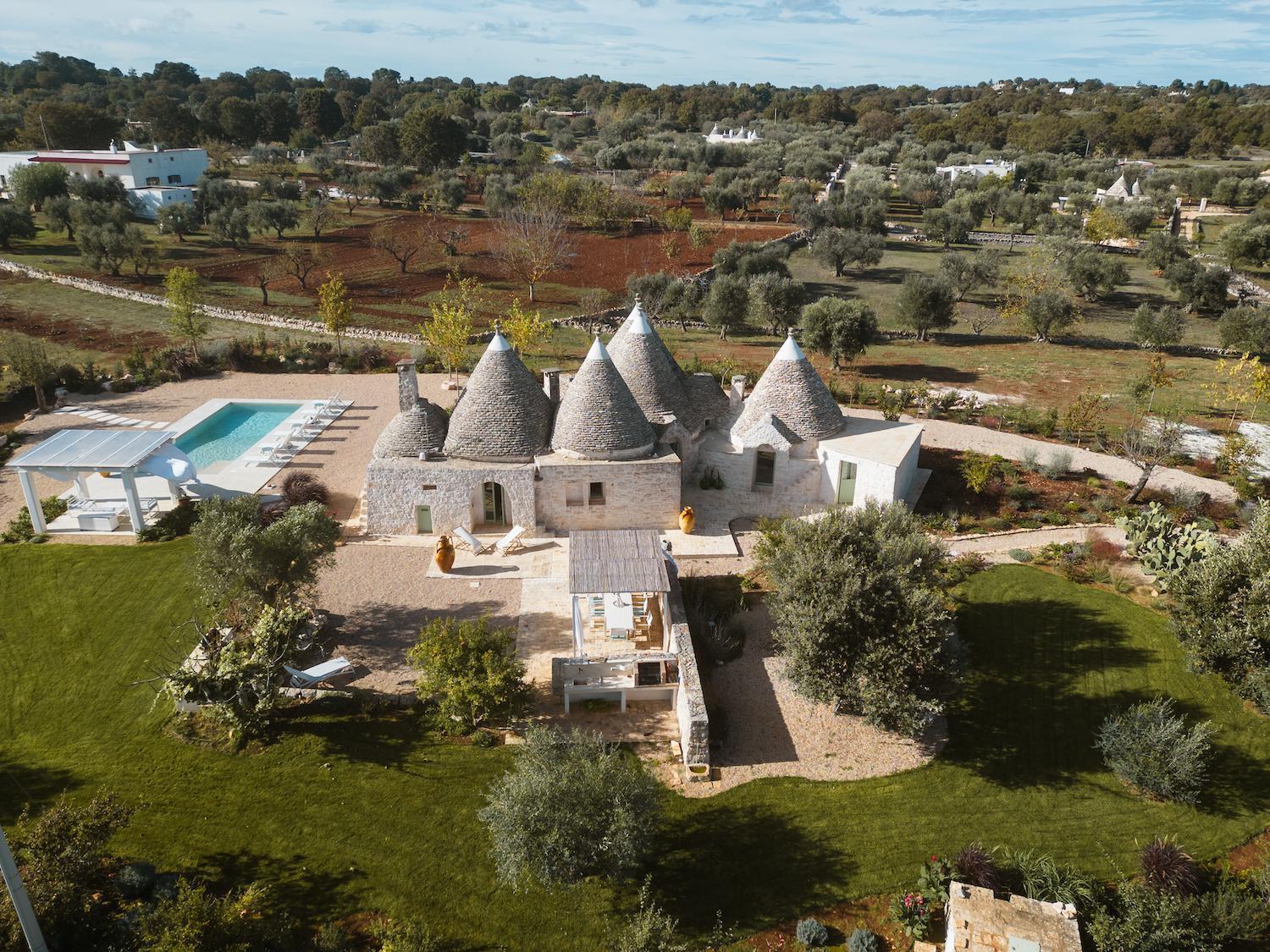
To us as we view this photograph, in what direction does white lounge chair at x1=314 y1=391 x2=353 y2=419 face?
facing to the left of the viewer

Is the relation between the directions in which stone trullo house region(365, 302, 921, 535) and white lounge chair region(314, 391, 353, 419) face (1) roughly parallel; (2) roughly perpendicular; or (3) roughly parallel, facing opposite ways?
roughly perpendicular

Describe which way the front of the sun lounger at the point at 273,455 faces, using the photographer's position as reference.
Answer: facing to the left of the viewer

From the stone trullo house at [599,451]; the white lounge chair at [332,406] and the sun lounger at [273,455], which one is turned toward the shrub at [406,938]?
the stone trullo house

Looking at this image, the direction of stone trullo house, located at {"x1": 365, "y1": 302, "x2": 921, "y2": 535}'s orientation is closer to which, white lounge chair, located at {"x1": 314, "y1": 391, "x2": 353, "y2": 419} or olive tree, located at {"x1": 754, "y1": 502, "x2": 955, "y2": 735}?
the olive tree

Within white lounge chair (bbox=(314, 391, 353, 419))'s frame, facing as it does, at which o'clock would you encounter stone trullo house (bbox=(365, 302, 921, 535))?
The stone trullo house is roughly at 8 o'clock from the white lounge chair.

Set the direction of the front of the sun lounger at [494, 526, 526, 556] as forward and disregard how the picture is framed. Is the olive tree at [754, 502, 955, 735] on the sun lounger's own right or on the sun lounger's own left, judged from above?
on the sun lounger's own left

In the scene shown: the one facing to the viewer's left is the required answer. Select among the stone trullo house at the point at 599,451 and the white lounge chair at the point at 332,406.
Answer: the white lounge chair

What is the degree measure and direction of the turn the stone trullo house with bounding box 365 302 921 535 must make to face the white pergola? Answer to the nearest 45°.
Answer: approximately 90° to its right

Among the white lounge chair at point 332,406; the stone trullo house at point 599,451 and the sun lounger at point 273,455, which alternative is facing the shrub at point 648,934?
the stone trullo house
